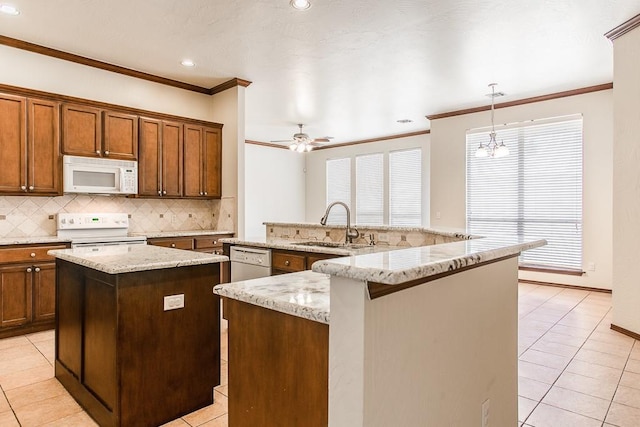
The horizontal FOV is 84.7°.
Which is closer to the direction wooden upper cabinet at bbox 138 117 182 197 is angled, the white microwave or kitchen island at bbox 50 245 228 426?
the kitchen island

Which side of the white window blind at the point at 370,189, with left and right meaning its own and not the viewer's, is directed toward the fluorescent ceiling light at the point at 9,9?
front

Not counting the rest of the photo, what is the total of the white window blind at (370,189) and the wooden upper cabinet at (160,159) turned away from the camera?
0

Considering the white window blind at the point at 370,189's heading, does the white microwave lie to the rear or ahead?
ahead

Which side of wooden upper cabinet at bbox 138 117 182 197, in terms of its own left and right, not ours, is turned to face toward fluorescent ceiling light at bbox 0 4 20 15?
right

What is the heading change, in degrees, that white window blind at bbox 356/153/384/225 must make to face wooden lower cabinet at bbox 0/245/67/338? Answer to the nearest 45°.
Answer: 0° — it already faces it

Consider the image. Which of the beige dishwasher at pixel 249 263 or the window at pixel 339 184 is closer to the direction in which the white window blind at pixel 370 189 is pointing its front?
the beige dishwasher

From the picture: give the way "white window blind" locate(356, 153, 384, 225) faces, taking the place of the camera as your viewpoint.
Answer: facing the viewer and to the left of the viewer

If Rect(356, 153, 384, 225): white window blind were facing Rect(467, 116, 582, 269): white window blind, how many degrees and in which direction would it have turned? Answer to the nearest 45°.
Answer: approximately 90° to its left

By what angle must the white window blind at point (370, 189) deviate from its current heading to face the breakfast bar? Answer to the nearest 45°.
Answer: approximately 45° to its left

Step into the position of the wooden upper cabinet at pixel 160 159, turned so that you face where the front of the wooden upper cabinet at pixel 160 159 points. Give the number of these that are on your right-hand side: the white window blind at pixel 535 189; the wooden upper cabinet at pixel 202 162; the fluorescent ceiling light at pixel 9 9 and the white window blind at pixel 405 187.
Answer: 1

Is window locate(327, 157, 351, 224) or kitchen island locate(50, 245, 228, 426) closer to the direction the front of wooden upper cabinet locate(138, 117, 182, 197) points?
the kitchen island

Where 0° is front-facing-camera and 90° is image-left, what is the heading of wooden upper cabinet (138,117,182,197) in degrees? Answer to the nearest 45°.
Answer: approximately 315°

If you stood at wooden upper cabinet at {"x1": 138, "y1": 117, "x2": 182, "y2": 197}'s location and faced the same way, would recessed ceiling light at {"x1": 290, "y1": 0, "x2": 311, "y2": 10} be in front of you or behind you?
in front

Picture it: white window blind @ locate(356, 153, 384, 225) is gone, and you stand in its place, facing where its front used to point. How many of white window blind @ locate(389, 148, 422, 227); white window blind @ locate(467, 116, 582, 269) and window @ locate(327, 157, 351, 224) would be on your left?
2

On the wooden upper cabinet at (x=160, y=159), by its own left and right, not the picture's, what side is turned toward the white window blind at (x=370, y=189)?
left

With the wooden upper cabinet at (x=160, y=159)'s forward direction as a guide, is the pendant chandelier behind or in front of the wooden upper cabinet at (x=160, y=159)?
in front
